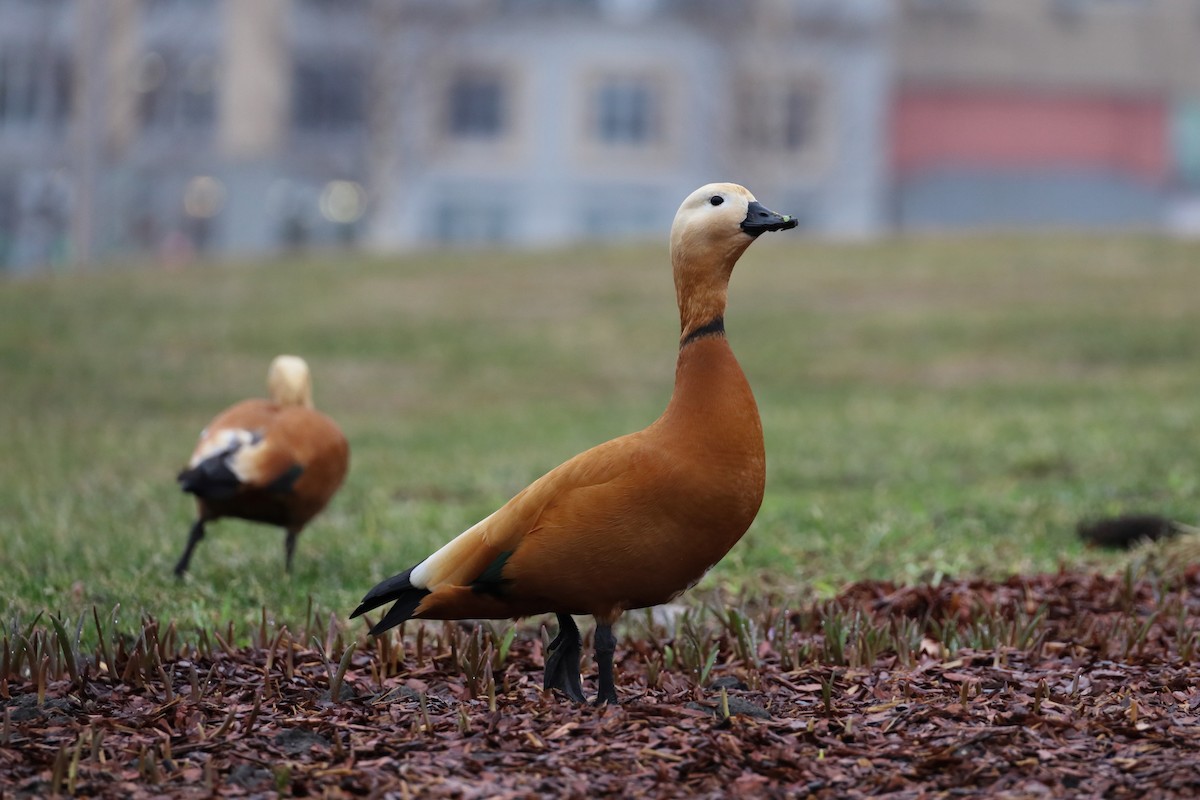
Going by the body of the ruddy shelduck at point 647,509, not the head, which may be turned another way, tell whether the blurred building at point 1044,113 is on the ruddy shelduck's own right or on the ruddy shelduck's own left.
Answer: on the ruddy shelduck's own left

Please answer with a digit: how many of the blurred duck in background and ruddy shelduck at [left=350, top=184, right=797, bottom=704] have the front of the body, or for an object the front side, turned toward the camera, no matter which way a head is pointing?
0

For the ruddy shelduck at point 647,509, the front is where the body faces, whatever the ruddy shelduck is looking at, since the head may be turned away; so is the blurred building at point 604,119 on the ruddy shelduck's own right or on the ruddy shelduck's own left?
on the ruddy shelduck's own left

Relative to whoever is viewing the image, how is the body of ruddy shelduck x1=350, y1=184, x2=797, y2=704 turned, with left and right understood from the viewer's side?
facing to the right of the viewer

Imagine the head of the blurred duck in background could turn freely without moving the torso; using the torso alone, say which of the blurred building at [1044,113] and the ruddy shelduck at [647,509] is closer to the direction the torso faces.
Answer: the blurred building

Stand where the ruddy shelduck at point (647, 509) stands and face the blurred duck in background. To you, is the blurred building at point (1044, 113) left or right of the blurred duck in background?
right

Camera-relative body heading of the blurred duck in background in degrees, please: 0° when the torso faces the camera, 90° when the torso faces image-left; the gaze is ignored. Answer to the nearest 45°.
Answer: approximately 225°

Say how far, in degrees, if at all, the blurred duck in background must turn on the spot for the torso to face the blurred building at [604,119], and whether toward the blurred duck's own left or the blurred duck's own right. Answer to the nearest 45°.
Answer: approximately 45° to the blurred duck's own left

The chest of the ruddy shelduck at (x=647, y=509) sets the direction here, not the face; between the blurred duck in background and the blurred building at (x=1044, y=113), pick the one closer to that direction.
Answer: the blurred building

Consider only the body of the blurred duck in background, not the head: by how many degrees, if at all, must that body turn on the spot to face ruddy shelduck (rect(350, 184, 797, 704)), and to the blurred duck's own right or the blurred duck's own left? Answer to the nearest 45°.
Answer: approximately 135° to the blurred duck's own right
